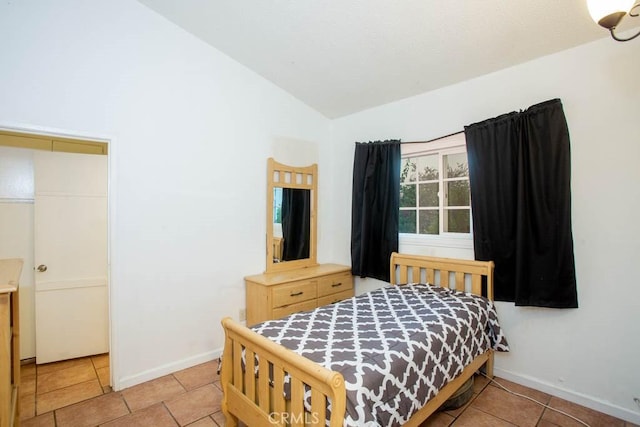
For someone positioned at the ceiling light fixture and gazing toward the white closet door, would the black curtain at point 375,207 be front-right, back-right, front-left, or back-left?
front-right

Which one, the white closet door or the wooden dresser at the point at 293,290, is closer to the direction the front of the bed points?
the white closet door

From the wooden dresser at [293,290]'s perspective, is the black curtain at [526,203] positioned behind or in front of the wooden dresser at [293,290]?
in front

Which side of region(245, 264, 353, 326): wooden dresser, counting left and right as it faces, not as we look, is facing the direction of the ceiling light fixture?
front

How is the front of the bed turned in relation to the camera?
facing the viewer and to the left of the viewer

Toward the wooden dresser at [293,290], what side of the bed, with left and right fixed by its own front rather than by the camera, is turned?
right

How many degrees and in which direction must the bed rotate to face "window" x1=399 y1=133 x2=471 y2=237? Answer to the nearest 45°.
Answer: approximately 180°

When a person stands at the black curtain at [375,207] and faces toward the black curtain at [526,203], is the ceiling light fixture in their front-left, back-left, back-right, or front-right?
front-right

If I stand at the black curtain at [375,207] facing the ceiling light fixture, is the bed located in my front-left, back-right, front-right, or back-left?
front-right

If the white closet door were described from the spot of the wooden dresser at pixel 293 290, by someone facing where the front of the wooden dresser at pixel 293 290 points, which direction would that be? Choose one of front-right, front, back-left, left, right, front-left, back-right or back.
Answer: back-right

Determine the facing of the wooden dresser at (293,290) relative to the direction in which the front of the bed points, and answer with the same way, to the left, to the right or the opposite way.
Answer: to the left

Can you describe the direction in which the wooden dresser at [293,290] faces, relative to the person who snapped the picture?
facing the viewer and to the right of the viewer

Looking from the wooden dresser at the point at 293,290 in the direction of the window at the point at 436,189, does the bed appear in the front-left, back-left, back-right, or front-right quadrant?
front-right

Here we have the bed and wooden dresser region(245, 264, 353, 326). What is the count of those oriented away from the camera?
0
